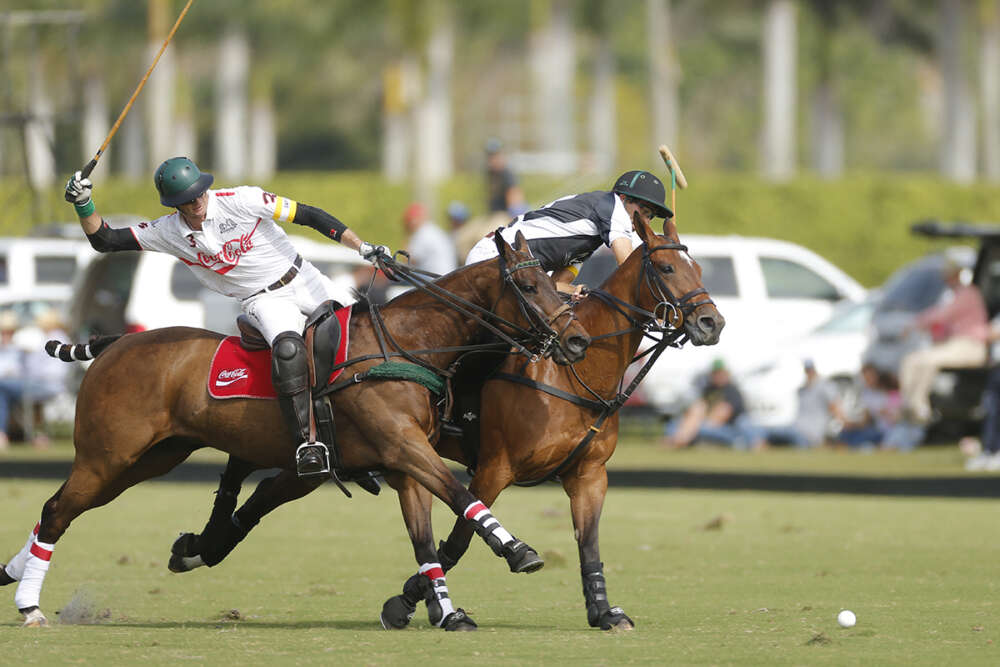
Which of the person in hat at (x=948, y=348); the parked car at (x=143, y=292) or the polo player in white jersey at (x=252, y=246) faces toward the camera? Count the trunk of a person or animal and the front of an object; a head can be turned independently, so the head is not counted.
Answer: the polo player in white jersey

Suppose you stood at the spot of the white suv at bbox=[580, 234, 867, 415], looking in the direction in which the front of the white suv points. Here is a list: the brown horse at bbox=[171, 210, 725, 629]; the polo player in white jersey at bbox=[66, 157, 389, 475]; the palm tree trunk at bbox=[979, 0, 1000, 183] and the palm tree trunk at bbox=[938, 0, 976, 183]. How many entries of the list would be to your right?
2

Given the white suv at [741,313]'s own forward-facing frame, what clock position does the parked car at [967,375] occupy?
The parked car is roughly at 1 o'clock from the white suv.

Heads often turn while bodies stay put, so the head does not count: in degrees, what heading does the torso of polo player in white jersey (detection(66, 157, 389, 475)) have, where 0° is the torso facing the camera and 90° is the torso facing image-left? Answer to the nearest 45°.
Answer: approximately 0°

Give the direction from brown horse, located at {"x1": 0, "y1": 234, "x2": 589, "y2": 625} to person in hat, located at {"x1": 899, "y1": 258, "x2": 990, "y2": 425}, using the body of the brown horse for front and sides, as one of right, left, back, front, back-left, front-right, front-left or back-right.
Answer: front-left

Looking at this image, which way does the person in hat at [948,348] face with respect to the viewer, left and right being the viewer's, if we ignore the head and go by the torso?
facing to the left of the viewer

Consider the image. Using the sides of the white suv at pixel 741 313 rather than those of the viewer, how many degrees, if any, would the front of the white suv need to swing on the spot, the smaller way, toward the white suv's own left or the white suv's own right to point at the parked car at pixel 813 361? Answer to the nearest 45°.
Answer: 0° — it already faces it

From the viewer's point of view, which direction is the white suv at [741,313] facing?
to the viewer's right

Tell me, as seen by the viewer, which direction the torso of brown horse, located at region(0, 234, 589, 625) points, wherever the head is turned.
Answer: to the viewer's right

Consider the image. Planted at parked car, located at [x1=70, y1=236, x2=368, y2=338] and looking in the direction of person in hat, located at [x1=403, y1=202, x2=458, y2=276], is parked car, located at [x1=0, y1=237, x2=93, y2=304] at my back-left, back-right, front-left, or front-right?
back-left

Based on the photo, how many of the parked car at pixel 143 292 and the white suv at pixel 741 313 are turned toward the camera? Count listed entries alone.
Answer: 0

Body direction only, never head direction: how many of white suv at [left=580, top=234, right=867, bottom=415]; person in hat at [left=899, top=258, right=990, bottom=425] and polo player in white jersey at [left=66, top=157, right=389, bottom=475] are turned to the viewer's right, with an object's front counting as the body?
1

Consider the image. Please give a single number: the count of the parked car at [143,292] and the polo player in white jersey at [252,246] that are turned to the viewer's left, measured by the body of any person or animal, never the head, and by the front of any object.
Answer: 0

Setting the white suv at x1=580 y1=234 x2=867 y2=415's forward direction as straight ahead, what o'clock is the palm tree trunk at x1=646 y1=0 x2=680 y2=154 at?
The palm tree trunk is roughly at 9 o'clock from the white suv.

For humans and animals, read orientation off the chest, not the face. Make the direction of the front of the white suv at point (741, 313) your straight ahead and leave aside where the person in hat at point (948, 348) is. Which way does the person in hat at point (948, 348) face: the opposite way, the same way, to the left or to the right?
the opposite way

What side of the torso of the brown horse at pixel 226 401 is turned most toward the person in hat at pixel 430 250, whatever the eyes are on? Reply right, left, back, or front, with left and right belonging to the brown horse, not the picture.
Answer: left
